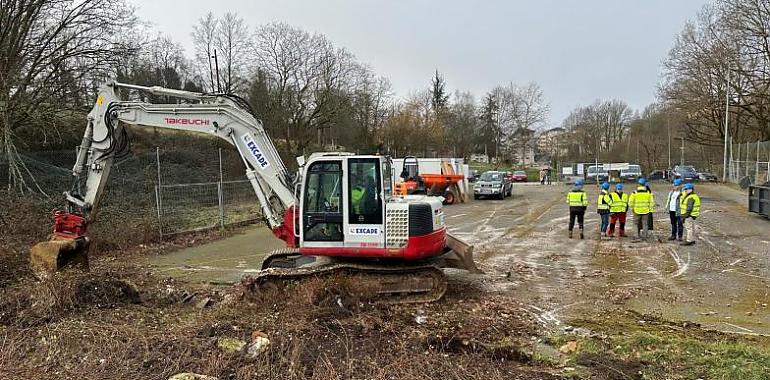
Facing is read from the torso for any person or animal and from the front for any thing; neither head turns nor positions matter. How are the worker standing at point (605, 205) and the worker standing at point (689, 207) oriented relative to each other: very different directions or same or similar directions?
very different directions

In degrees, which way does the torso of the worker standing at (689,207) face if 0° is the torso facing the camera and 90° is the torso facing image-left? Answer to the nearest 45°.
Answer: approximately 90°

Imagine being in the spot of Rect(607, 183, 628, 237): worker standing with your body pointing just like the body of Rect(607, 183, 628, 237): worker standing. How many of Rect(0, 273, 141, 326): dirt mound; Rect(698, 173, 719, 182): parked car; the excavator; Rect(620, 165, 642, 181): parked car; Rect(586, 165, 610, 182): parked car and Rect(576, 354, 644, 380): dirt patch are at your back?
3

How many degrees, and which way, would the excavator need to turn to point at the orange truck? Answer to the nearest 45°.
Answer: approximately 135° to its right

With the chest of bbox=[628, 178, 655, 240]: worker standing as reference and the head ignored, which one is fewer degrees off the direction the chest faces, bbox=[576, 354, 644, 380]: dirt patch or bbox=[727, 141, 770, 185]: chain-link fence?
the chain-link fence

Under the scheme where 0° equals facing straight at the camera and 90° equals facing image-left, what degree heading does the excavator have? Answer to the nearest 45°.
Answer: approximately 90°

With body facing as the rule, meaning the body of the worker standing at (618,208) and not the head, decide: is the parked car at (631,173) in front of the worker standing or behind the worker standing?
behind
